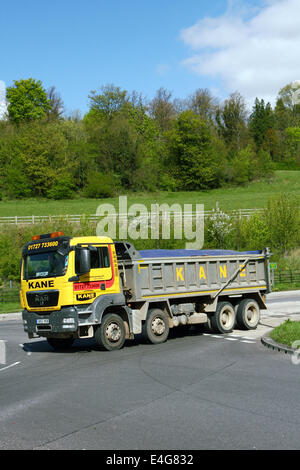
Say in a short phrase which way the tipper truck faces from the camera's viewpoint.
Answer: facing the viewer and to the left of the viewer
